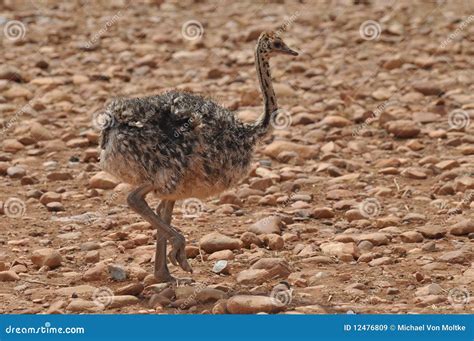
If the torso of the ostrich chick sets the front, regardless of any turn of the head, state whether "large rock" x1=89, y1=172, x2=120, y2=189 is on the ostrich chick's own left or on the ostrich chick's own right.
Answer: on the ostrich chick's own left

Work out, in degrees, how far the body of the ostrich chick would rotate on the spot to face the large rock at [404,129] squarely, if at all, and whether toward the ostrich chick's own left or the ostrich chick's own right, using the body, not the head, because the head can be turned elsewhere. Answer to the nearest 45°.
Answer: approximately 45° to the ostrich chick's own left

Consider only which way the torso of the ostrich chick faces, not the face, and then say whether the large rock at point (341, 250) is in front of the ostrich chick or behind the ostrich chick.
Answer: in front

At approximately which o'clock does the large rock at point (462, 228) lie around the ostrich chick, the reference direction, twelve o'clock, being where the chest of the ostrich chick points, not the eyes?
The large rock is roughly at 11 o'clock from the ostrich chick.

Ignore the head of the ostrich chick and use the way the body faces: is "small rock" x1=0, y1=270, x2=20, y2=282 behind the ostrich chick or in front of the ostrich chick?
behind

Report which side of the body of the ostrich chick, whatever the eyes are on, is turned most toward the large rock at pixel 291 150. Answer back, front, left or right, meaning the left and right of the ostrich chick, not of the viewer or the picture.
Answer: left

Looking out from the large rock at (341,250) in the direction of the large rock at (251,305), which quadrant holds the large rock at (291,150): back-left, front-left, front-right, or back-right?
back-right

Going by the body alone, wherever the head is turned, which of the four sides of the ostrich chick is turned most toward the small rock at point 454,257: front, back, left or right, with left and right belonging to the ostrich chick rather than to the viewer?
front

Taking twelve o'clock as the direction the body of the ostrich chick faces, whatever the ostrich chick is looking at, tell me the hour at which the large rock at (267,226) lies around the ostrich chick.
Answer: The large rock is roughly at 10 o'clock from the ostrich chick.

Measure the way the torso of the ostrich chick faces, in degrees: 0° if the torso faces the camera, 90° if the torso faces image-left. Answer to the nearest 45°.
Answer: approximately 270°

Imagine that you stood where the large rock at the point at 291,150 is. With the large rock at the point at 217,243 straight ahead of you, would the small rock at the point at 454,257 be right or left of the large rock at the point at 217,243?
left
